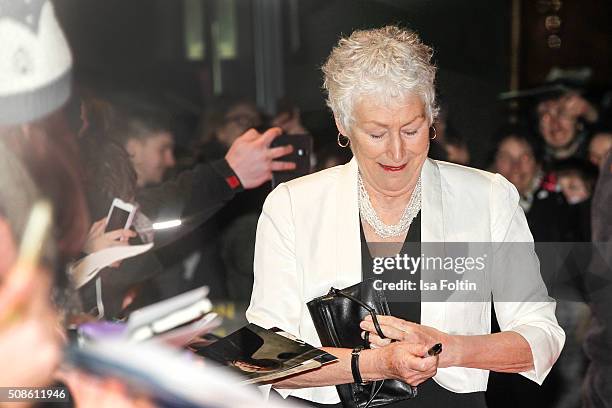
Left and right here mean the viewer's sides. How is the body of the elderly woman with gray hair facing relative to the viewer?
facing the viewer

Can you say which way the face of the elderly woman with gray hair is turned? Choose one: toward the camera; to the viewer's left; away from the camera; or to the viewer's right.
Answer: toward the camera
